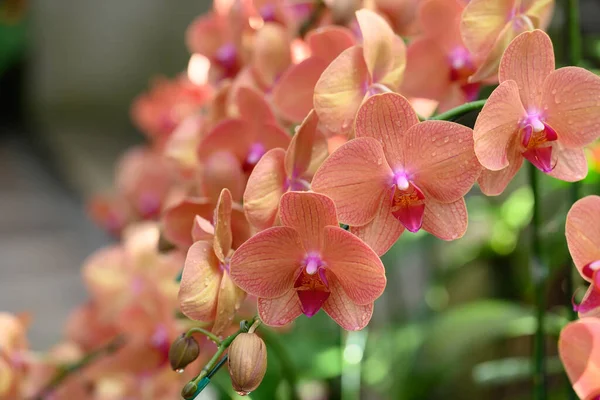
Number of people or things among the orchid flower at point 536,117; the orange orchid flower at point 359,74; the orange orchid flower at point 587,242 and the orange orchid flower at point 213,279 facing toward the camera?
2

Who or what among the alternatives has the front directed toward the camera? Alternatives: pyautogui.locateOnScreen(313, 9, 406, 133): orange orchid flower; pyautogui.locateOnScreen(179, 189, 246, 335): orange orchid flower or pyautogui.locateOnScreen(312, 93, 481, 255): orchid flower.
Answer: the orchid flower

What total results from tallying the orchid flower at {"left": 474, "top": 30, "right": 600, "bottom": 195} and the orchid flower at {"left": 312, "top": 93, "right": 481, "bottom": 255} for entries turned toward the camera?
2
